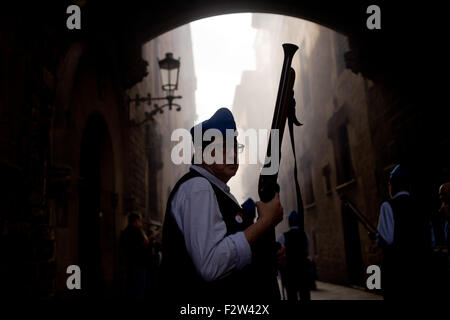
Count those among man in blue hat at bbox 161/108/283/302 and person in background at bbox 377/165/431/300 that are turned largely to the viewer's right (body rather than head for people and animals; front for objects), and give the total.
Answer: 1

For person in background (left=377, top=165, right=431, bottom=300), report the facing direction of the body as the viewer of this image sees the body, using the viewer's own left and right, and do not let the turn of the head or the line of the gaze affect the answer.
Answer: facing away from the viewer and to the left of the viewer

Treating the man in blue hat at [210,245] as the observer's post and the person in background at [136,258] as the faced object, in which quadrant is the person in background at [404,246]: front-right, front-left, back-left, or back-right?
front-right

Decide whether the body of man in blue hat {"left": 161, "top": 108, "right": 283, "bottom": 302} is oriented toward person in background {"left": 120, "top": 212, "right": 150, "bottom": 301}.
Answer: no

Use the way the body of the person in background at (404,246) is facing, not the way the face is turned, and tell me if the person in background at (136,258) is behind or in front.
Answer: in front

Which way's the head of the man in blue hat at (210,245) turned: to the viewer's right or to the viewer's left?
to the viewer's right

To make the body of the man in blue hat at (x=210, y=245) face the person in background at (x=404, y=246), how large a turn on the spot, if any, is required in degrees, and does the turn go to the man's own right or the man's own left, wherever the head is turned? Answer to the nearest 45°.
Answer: approximately 45° to the man's own left

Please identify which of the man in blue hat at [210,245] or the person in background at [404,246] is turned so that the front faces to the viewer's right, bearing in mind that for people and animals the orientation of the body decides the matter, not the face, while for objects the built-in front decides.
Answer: the man in blue hat

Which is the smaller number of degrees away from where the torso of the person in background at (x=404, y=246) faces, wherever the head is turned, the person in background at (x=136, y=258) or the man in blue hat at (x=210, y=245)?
the person in background

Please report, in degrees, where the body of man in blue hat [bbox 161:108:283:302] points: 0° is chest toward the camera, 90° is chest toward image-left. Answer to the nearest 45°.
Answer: approximately 270°
